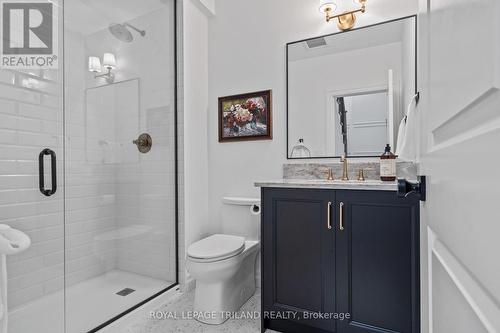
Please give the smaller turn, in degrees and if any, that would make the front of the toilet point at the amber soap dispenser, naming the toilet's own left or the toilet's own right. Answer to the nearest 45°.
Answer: approximately 135° to the toilet's own left

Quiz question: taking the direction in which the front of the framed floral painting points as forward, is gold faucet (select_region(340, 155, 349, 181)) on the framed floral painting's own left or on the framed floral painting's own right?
on the framed floral painting's own left

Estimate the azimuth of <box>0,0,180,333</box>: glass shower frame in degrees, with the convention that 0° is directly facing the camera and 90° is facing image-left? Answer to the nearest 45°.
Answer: approximately 315°

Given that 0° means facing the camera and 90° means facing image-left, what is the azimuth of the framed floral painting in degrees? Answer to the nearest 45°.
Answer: approximately 45°

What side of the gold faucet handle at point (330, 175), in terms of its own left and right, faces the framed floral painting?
right
